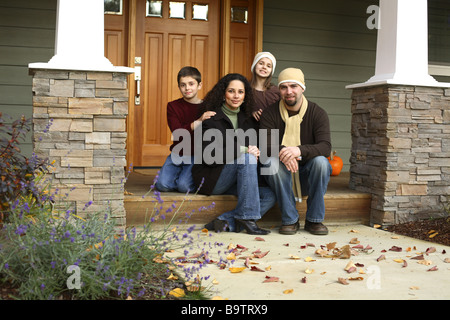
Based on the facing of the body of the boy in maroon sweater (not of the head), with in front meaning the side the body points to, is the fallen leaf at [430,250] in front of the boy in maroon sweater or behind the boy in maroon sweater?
in front

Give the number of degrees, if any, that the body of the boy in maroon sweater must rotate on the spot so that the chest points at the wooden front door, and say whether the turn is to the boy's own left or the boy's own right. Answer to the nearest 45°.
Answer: approximately 135° to the boy's own left

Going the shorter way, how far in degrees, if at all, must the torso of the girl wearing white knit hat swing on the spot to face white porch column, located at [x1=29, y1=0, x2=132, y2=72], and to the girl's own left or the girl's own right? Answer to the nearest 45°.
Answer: approximately 45° to the girl's own right

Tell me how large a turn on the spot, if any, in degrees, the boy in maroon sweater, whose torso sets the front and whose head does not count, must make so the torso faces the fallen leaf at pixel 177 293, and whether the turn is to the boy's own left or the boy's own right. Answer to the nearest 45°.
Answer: approximately 45° to the boy's own right

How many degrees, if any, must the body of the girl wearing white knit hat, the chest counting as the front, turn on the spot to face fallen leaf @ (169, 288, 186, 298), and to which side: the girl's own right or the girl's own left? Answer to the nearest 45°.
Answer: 0° — they already face it

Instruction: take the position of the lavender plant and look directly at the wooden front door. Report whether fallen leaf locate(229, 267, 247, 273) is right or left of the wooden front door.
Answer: right

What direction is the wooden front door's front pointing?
toward the camera

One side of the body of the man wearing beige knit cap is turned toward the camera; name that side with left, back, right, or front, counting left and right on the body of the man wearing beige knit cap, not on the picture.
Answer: front

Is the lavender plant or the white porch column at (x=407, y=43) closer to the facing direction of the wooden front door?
the lavender plant

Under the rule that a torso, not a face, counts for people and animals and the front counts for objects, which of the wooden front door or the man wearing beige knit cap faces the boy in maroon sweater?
the wooden front door

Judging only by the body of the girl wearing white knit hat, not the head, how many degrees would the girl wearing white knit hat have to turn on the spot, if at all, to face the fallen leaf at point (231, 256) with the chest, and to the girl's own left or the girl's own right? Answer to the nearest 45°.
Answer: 0° — they already face it

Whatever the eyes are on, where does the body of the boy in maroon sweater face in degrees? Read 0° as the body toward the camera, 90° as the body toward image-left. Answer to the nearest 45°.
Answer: approximately 315°
